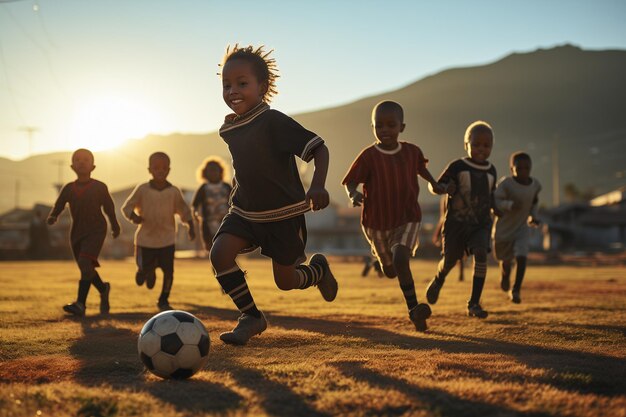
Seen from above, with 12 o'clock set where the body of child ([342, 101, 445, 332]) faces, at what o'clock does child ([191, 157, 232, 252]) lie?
child ([191, 157, 232, 252]) is roughly at 5 o'clock from child ([342, 101, 445, 332]).

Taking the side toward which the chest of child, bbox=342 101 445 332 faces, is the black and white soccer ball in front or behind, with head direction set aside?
in front

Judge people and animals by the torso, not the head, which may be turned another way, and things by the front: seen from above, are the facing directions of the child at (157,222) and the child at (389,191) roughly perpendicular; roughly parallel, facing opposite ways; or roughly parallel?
roughly parallel

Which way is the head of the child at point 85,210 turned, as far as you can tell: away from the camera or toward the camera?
toward the camera

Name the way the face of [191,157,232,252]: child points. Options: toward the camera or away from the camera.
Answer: toward the camera

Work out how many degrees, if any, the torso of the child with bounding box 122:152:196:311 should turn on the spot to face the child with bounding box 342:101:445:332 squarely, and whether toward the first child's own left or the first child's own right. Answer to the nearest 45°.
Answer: approximately 45° to the first child's own left

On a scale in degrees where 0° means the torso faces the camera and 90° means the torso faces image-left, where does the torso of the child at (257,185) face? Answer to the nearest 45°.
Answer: approximately 45°

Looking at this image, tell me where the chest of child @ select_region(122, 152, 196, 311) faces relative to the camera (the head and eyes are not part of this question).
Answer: toward the camera

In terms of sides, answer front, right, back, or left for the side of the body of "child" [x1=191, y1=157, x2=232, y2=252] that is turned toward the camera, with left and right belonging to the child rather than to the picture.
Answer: front

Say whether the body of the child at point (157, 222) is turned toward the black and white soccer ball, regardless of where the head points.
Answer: yes

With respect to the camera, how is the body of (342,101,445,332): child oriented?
toward the camera

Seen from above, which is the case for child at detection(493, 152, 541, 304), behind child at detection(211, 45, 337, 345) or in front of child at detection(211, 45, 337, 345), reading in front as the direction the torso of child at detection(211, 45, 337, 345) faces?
behind

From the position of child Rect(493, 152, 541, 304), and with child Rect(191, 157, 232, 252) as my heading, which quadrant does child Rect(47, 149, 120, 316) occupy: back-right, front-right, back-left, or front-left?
front-left

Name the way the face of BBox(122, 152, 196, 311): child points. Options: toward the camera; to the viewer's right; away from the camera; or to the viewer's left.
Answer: toward the camera

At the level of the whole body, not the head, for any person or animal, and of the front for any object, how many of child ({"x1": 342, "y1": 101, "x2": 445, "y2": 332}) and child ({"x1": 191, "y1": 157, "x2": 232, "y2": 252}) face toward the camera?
2

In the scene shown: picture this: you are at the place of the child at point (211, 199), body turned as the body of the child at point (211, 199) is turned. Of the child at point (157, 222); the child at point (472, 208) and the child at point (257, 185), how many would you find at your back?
0
